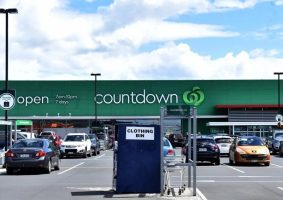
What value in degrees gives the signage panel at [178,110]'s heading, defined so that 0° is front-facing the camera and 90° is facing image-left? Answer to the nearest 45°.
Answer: approximately 0°

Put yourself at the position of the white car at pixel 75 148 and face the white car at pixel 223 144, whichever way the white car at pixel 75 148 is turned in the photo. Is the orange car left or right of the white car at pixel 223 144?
right

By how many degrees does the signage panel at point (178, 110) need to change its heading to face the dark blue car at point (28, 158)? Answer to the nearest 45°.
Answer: approximately 135° to its right

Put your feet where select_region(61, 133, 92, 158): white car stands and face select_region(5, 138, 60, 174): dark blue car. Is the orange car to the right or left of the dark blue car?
left

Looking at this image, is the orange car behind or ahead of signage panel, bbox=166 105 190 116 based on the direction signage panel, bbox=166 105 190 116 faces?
behind

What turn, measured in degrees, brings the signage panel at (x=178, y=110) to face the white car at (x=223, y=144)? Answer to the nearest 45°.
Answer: approximately 180°
